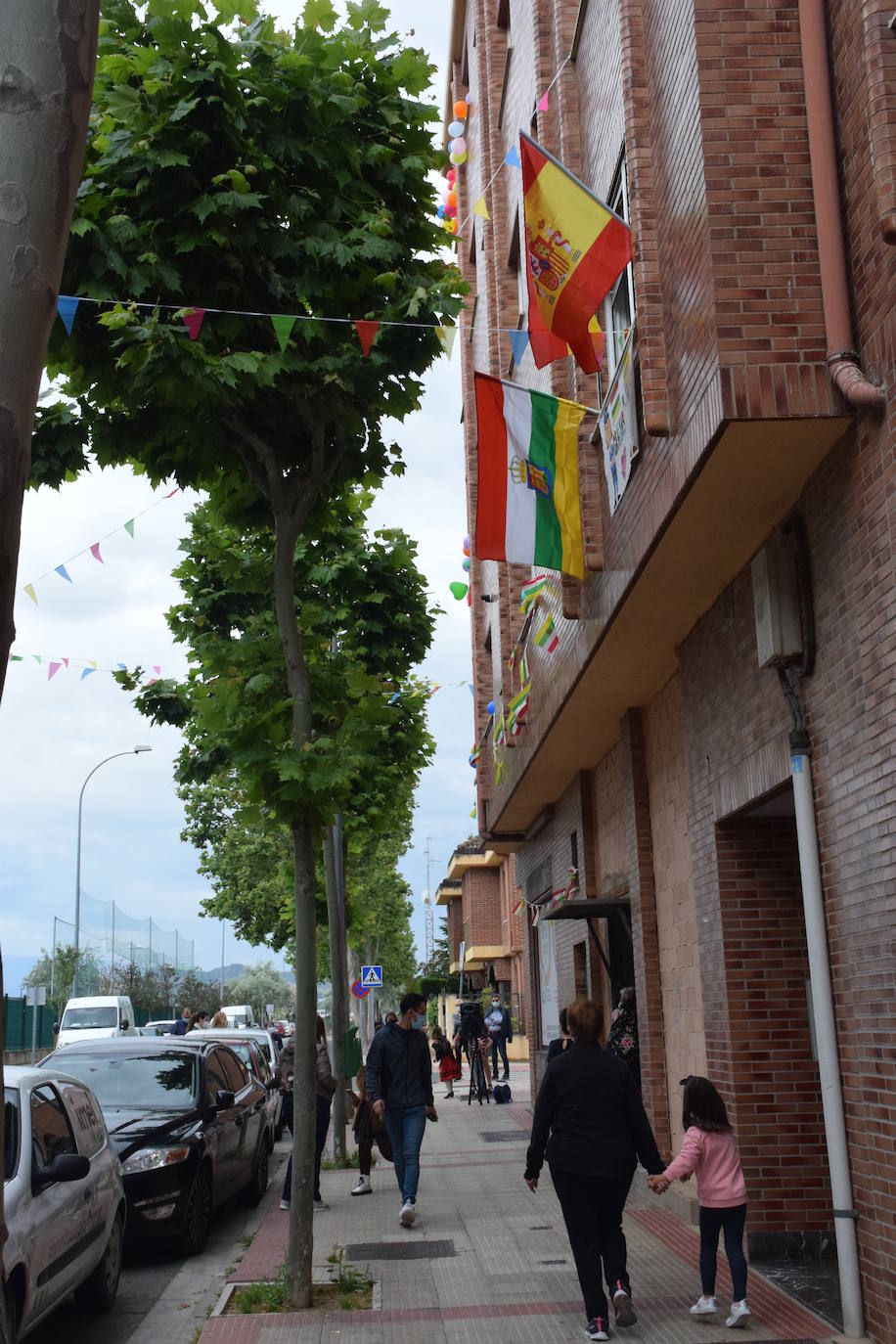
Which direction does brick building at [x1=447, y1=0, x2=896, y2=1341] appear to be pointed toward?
to the viewer's left

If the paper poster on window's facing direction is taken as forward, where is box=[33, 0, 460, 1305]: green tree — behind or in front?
in front

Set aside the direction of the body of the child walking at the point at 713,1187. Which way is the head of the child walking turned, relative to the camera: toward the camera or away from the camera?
away from the camera

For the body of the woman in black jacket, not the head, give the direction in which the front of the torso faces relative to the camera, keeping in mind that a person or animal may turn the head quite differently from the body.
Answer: away from the camera

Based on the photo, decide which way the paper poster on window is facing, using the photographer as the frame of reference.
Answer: facing to the left of the viewer

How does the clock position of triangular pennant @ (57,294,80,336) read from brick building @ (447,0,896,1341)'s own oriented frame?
The triangular pennant is roughly at 12 o'clock from the brick building.

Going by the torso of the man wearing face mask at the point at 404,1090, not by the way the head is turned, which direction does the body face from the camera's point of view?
toward the camera

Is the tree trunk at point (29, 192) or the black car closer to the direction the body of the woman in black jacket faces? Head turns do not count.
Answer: the black car

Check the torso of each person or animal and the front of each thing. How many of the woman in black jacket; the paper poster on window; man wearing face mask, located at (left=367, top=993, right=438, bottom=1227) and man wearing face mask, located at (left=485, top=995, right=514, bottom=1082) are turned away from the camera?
1

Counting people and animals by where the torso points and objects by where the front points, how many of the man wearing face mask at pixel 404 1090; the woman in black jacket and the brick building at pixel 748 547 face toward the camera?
1

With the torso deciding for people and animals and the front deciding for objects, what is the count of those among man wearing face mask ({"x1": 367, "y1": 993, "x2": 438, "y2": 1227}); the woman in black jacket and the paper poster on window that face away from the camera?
1

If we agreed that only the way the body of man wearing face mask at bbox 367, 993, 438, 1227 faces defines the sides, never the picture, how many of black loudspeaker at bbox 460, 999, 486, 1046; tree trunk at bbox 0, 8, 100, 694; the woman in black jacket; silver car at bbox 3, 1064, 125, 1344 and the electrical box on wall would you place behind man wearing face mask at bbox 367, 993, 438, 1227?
1

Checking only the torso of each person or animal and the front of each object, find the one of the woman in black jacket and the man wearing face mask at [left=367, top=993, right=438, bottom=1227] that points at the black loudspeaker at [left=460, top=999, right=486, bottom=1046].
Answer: the woman in black jacket

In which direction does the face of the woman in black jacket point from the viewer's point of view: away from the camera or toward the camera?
away from the camera

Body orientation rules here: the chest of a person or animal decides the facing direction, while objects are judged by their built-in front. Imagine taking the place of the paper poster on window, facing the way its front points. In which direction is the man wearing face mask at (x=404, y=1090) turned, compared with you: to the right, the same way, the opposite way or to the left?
to the left

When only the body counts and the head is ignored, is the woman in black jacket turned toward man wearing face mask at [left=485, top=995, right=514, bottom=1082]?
yes

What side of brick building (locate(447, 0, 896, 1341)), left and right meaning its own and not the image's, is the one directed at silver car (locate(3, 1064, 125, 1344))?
front

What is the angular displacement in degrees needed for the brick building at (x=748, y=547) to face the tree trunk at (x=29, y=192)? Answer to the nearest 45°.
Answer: approximately 90° to its left
